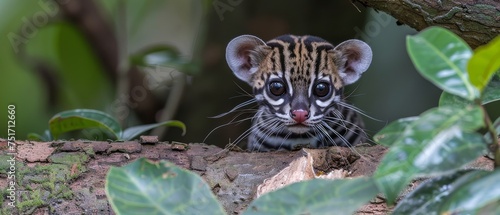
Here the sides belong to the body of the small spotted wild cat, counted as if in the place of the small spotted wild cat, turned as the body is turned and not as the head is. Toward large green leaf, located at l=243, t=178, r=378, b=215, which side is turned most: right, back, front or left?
front

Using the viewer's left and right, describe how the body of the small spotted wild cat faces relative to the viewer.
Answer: facing the viewer

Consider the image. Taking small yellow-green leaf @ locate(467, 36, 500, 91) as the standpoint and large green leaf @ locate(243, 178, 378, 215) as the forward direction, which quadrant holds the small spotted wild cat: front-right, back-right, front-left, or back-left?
front-right

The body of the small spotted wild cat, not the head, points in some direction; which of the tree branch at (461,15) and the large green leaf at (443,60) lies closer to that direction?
the large green leaf

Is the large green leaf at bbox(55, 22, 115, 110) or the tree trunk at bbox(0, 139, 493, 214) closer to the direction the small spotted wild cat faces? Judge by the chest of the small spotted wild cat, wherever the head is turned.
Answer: the tree trunk

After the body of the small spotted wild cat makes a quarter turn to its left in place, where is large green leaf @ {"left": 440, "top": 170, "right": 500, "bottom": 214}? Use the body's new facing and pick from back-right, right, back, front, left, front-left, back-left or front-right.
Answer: right

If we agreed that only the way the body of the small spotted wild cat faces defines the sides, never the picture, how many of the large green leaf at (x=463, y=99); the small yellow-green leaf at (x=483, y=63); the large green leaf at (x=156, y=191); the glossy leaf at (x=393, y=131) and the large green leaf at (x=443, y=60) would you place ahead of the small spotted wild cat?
5

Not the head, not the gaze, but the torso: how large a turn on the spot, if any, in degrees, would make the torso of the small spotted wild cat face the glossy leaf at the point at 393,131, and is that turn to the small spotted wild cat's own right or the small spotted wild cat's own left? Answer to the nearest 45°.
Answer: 0° — it already faces it

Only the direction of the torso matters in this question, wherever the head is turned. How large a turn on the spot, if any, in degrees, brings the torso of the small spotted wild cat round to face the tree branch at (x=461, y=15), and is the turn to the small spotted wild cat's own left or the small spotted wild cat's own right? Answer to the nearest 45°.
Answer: approximately 45° to the small spotted wild cat's own left

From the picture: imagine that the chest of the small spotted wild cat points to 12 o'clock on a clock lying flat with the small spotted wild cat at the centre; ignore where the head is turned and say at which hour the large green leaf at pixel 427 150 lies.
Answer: The large green leaf is roughly at 12 o'clock from the small spotted wild cat.

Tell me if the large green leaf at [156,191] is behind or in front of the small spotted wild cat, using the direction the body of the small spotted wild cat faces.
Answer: in front
